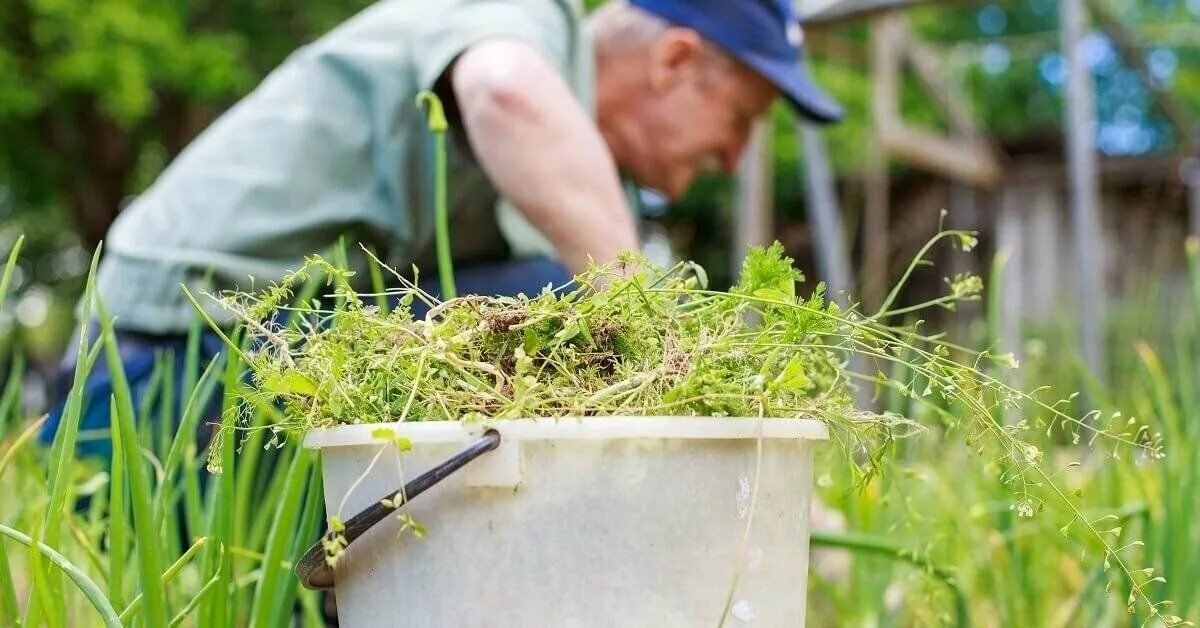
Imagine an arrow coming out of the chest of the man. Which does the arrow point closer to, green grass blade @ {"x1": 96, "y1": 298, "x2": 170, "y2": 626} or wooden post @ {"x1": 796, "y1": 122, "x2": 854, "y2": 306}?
the wooden post

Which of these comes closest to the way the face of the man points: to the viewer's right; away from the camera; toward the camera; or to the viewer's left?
to the viewer's right

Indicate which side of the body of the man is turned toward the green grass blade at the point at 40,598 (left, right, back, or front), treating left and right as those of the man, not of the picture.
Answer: right

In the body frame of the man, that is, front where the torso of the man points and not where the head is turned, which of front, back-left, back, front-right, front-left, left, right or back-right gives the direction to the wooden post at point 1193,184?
front-left

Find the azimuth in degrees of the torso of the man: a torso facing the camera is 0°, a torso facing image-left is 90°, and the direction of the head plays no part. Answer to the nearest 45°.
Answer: approximately 270°

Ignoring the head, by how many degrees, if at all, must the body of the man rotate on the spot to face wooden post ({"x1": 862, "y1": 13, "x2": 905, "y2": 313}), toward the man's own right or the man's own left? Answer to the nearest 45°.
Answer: approximately 45° to the man's own left

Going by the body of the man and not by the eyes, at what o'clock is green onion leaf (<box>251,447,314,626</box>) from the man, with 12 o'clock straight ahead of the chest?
The green onion leaf is roughly at 3 o'clock from the man.

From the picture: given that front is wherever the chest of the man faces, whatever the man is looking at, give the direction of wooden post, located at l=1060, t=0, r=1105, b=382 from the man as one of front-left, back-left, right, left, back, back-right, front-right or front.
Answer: front-left

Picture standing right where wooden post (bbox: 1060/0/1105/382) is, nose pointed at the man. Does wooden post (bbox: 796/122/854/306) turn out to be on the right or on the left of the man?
right

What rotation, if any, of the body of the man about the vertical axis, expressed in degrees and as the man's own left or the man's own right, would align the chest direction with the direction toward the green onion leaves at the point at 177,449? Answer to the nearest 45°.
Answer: approximately 90° to the man's own right

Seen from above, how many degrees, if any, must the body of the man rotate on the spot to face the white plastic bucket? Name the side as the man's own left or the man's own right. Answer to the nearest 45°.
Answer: approximately 90° to the man's own right

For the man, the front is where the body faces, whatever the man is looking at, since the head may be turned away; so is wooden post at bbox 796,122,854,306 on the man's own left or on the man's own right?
on the man's own left
